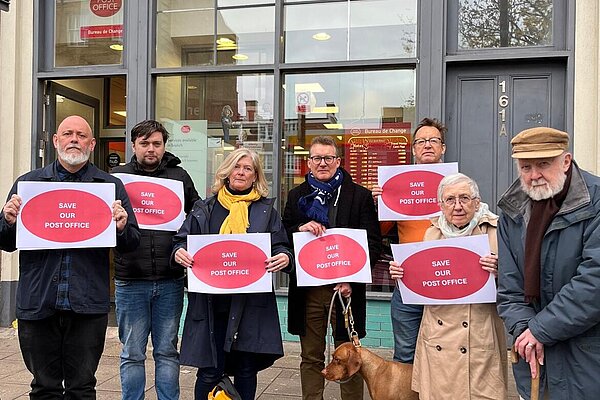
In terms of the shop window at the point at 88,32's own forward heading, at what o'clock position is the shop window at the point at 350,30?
the shop window at the point at 350,30 is roughly at 10 o'clock from the shop window at the point at 88,32.

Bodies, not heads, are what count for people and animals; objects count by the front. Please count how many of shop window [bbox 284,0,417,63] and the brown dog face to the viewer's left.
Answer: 1

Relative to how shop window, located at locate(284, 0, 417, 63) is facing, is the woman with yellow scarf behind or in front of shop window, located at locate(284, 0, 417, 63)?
in front

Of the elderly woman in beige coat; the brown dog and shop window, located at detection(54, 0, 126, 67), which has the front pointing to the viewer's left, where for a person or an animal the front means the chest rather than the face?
the brown dog

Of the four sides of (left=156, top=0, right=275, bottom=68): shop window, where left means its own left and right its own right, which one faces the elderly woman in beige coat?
front

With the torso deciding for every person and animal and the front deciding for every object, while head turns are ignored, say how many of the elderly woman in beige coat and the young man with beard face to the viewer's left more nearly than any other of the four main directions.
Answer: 0

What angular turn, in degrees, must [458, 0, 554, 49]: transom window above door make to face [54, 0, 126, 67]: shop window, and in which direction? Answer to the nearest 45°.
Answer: approximately 90° to its right

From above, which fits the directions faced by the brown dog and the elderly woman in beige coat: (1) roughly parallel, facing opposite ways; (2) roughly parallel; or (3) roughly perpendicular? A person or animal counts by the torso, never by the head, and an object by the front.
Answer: roughly perpendicular

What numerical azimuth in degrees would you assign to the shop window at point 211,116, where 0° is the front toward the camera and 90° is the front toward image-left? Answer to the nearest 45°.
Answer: approximately 0°

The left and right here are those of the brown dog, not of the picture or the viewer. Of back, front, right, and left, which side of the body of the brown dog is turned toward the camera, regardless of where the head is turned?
left

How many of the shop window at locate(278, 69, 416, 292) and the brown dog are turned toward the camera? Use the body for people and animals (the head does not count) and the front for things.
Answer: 1
